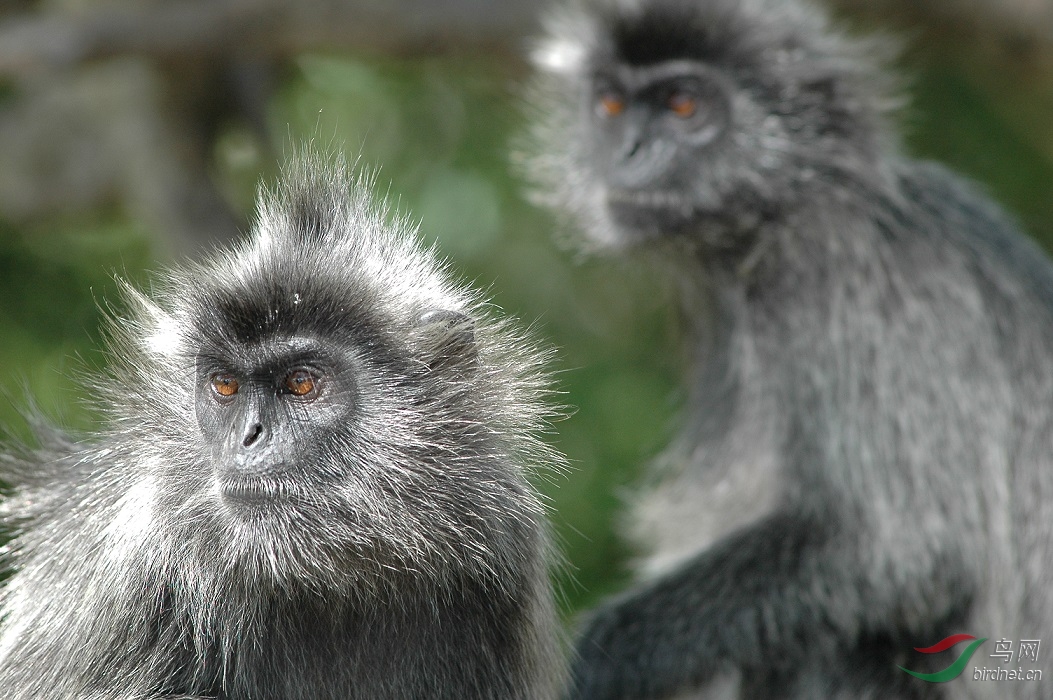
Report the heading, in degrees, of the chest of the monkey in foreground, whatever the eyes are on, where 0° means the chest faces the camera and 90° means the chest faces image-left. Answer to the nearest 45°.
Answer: approximately 45°
